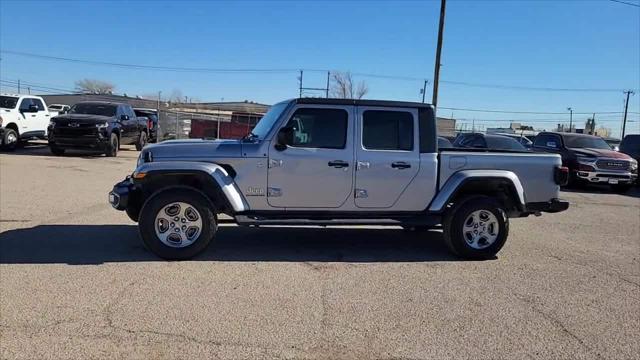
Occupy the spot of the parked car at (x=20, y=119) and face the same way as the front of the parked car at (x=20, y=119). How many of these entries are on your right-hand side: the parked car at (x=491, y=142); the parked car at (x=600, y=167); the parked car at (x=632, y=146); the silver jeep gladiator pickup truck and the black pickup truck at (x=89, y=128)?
0

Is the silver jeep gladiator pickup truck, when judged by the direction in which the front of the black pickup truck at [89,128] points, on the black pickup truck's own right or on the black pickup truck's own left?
on the black pickup truck's own left

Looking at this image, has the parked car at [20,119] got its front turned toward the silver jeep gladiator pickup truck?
no

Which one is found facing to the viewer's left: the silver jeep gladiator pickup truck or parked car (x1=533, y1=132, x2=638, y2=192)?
the silver jeep gladiator pickup truck

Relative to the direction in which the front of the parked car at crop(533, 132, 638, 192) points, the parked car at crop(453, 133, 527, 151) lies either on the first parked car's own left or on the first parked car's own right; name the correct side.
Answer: on the first parked car's own right

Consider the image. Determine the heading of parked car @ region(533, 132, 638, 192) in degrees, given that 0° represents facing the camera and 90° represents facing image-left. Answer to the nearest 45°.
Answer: approximately 315°

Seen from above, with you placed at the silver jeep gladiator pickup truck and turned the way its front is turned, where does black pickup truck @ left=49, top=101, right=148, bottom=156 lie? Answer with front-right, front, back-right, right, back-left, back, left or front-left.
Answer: front-right

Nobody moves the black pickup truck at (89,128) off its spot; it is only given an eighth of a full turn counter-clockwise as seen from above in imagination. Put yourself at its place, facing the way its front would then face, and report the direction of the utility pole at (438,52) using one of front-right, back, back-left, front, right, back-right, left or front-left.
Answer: left

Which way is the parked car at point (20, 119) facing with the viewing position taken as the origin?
facing the viewer and to the left of the viewer

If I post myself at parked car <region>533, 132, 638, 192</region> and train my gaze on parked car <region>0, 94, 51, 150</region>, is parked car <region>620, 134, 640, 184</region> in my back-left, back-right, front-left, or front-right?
back-right

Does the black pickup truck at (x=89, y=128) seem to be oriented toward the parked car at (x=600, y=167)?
no

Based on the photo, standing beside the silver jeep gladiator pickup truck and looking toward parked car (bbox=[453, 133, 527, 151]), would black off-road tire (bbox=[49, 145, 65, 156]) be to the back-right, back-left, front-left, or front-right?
front-left

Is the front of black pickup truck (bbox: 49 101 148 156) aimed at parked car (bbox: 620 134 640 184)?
no

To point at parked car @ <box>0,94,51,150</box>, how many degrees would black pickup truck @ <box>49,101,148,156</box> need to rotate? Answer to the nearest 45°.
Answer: approximately 90° to its right

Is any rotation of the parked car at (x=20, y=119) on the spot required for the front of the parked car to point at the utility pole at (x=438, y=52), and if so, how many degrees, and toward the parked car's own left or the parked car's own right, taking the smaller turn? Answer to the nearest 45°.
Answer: approximately 135° to the parked car's own left

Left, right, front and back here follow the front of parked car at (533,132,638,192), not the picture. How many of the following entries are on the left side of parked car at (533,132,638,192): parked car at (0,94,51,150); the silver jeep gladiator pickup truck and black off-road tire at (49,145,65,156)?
0

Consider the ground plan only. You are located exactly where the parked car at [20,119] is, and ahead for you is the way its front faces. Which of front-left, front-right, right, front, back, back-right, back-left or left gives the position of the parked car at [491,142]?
left

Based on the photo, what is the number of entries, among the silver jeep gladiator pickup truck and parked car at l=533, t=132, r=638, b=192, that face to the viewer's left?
1

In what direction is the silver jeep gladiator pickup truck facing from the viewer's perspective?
to the viewer's left

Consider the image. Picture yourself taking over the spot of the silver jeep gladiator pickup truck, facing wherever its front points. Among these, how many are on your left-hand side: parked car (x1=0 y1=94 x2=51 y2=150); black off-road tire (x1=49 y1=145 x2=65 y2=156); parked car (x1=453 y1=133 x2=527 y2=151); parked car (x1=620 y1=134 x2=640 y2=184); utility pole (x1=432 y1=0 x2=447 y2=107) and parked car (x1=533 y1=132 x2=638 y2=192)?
0

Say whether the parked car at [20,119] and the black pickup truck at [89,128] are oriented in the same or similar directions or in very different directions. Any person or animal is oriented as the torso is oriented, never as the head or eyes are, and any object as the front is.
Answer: same or similar directions

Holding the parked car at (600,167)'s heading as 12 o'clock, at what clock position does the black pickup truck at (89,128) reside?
The black pickup truck is roughly at 4 o'clock from the parked car.
